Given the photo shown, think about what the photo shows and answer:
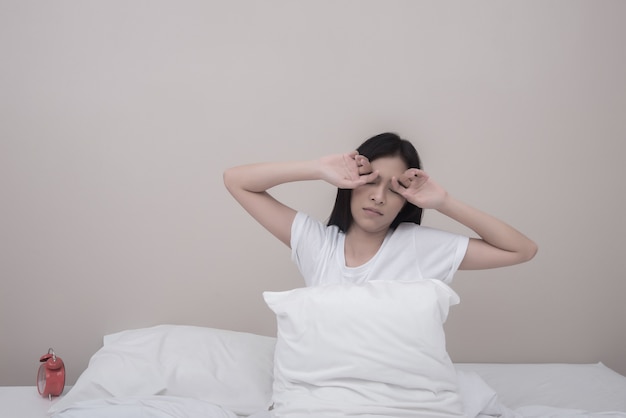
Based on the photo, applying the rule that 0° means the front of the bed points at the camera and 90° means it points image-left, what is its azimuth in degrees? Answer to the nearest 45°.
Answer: approximately 0°

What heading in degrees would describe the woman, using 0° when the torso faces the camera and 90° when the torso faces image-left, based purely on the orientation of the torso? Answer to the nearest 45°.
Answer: approximately 0°
